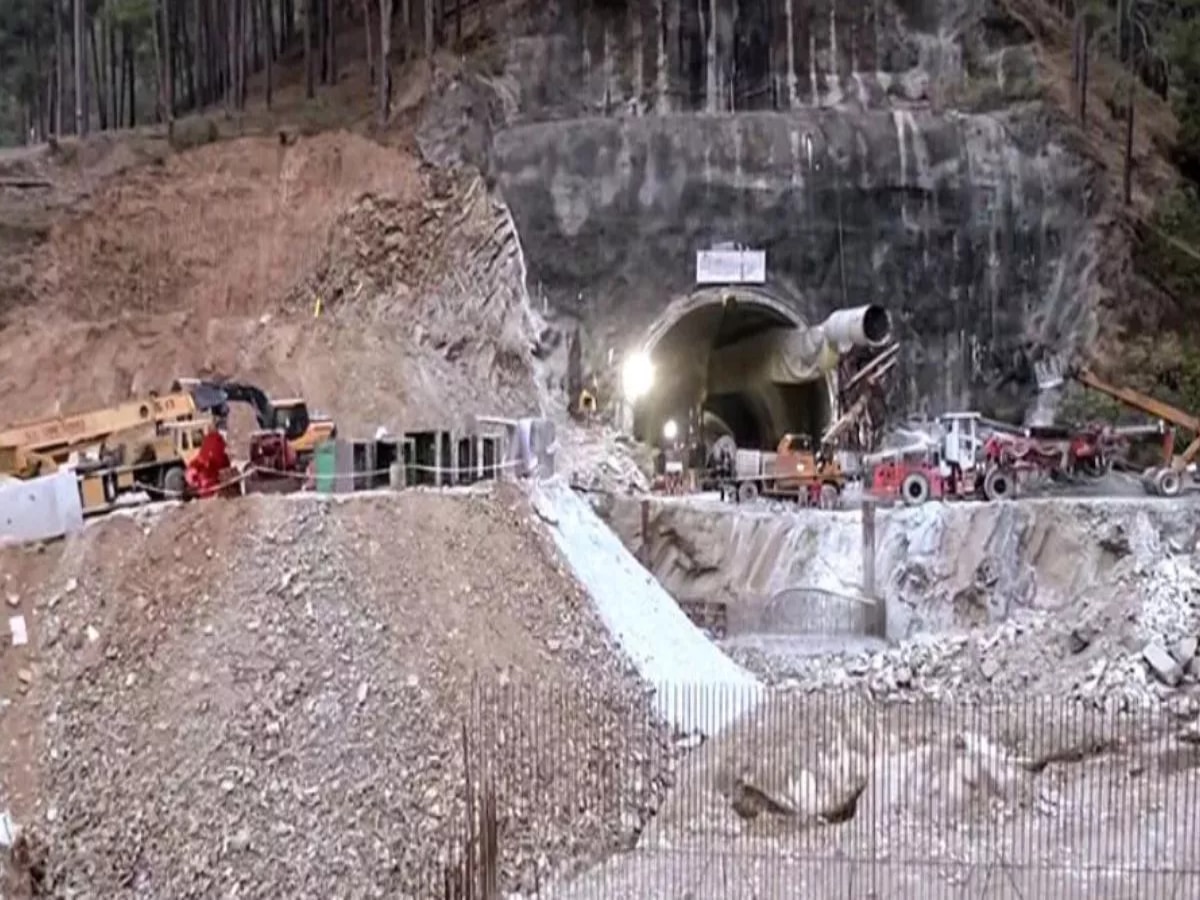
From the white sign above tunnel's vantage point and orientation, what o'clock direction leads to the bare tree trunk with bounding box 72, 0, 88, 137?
The bare tree trunk is roughly at 3 o'clock from the white sign above tunnel.

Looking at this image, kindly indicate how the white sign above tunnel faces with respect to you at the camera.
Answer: facing the viewer

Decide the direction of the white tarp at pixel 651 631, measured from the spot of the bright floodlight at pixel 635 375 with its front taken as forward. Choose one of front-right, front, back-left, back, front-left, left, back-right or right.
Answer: front

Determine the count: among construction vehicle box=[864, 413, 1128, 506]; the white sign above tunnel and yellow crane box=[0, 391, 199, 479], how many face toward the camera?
1

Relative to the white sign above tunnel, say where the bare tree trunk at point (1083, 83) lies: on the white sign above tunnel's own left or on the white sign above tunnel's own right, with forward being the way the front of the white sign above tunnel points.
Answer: on the white sign above tunnel's own left

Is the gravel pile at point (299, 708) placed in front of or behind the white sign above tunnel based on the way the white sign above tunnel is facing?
in front

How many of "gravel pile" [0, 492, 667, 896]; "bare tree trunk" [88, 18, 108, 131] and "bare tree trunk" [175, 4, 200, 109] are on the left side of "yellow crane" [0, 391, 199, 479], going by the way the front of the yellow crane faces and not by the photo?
2

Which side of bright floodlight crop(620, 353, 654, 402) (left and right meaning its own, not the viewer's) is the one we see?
front

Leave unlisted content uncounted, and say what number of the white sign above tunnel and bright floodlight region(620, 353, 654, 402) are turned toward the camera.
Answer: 2

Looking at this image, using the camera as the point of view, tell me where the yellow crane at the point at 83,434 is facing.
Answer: facing to the right of the viewer
